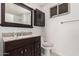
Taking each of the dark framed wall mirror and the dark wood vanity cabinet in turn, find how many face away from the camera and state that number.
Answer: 0

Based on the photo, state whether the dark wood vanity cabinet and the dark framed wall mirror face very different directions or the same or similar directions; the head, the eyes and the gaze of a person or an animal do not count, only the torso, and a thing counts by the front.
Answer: same or similar directions

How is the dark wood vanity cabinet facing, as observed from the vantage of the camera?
facing the viewer and to the right of the viewer
